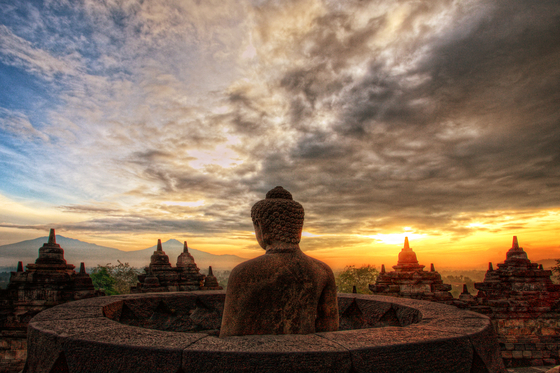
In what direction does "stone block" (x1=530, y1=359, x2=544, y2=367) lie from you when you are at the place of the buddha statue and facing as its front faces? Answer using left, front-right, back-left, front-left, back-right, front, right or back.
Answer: right

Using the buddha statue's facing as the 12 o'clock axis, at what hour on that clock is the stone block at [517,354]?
The stone block is roughly at 3 o'clock from the buddha statue.

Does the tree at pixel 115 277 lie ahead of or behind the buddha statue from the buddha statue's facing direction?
ahead

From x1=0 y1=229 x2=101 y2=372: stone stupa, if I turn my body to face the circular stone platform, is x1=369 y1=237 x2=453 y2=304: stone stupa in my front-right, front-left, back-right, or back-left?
front-left

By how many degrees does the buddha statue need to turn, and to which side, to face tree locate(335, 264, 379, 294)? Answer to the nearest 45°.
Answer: approximately 45° to its right

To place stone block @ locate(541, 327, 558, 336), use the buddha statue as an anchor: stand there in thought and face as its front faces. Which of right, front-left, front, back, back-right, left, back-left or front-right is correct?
right

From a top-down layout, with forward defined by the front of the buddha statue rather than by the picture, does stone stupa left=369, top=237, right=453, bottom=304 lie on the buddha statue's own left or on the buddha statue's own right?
on the buddha statue's own right

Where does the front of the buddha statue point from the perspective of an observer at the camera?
facing away from the viewer and to the left of the viewer

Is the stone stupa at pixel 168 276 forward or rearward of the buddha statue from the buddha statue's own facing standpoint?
forward
